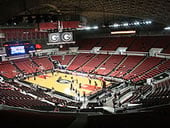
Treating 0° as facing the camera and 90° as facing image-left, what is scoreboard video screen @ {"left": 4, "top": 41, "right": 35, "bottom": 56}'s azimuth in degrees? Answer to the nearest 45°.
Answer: approximately 315°
